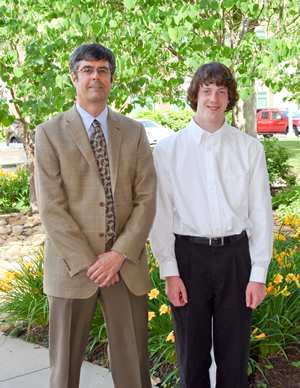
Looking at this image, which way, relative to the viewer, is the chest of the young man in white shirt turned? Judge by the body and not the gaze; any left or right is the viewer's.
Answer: facing the viewer

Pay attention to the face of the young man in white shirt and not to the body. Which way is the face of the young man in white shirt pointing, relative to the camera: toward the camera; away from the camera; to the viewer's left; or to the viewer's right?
toward the camera

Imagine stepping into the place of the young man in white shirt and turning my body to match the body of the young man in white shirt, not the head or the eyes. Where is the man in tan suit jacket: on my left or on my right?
on my right

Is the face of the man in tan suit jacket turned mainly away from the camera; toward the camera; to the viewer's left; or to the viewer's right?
toward the camera

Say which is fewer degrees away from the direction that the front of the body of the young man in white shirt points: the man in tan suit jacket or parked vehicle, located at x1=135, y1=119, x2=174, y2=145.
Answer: the man in tan suit jacket

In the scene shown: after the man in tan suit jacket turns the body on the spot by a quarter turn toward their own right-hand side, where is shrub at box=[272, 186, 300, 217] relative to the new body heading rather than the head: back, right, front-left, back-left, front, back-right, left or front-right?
back-right

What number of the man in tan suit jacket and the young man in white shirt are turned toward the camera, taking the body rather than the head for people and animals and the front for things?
2

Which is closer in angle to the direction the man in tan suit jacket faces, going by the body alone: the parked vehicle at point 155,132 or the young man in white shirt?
the young man in white shirt

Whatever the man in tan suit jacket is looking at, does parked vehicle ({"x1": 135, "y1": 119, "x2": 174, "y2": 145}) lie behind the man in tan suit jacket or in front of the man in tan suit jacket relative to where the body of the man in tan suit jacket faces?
behind
